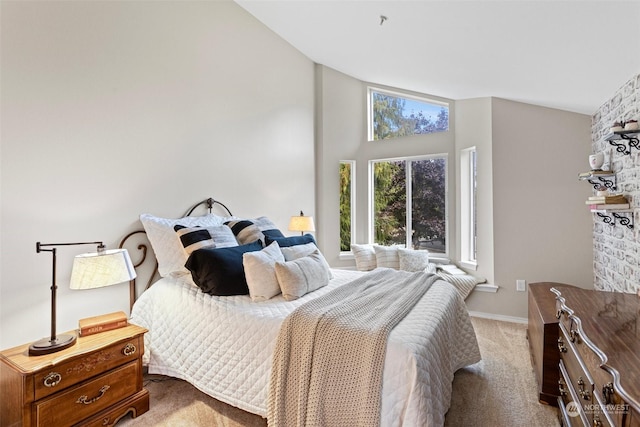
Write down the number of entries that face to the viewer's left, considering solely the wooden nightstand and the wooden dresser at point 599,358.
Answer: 1

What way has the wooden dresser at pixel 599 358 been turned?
to the viewer's left

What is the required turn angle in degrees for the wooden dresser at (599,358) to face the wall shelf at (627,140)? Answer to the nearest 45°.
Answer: approximately 90° to its right

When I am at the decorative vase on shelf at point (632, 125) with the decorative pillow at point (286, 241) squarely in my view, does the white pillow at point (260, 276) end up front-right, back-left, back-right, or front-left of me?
front-left

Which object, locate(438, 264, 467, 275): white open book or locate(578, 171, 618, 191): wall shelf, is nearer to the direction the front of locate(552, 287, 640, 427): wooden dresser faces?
the white open book

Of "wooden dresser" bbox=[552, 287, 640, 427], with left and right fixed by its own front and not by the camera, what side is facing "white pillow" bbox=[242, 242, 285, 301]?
front

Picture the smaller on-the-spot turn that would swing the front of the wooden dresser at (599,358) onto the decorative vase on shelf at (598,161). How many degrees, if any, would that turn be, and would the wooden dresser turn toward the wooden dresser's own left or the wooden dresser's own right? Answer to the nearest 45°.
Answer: approximately 90° to the wooden dresser's own right

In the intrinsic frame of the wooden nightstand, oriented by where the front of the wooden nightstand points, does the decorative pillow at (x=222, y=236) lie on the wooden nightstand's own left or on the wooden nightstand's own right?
on the wooden nightstand's own left

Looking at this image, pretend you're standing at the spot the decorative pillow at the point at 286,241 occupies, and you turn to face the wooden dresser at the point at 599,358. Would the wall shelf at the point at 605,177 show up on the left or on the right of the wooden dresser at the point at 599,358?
left

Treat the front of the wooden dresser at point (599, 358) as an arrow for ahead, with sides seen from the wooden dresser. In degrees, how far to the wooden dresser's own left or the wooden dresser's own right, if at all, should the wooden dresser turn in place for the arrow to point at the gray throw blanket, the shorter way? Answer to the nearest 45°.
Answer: approximately 45° to the wooden dresser's own left

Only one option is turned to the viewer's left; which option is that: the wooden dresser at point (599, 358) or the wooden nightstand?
the wooden dresser

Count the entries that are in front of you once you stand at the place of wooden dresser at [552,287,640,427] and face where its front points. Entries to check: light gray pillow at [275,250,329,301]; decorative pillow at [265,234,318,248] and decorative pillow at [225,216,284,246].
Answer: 3

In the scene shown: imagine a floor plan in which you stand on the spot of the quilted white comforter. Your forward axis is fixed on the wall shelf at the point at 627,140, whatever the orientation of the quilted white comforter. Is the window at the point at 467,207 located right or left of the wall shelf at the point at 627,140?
left

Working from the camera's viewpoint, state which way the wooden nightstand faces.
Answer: facing the viewer and to the right of the viewer

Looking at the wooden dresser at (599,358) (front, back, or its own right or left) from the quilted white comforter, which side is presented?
front

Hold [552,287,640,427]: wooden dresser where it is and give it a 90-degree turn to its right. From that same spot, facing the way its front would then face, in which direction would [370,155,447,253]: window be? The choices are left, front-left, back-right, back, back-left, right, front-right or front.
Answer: front-left
